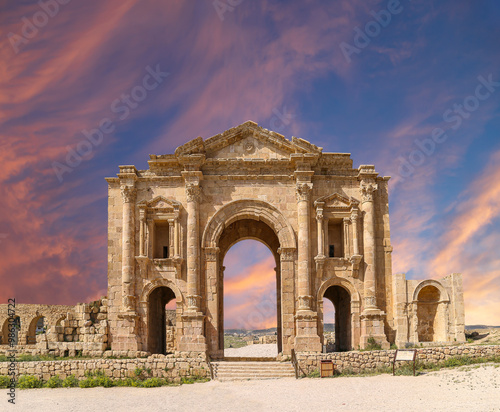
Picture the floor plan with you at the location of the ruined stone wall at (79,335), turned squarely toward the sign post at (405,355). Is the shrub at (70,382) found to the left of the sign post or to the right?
right

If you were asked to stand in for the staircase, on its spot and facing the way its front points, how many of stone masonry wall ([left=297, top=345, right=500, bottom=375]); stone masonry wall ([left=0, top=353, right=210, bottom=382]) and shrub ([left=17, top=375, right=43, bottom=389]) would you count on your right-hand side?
2

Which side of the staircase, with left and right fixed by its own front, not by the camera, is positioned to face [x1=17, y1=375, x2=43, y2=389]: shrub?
right

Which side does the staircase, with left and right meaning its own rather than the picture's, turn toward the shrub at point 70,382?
right

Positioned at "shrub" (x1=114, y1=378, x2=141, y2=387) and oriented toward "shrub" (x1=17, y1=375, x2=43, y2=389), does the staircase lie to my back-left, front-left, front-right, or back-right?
back-right

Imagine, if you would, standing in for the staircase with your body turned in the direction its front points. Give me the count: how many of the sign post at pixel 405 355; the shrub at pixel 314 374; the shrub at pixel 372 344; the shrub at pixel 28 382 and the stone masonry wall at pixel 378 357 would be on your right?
1

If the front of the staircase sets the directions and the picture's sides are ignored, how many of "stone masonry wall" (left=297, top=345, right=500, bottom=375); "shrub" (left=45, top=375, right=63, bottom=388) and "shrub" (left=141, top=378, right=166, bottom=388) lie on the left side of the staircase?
1

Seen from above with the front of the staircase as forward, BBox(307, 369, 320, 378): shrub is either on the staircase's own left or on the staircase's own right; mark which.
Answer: on the staircase's own left

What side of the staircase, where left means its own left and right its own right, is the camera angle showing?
front

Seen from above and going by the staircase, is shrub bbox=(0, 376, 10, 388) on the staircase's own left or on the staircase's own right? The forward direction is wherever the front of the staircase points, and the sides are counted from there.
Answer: on the staircase's own right

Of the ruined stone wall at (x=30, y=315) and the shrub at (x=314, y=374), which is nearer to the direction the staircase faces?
the shrub

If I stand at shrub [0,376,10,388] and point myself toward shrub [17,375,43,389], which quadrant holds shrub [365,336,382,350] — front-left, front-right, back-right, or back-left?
front-left

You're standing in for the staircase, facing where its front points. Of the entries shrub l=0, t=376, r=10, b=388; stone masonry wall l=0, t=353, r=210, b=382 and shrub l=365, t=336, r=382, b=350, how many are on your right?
2

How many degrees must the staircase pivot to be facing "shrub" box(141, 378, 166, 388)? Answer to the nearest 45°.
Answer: approximately 45° to its right
